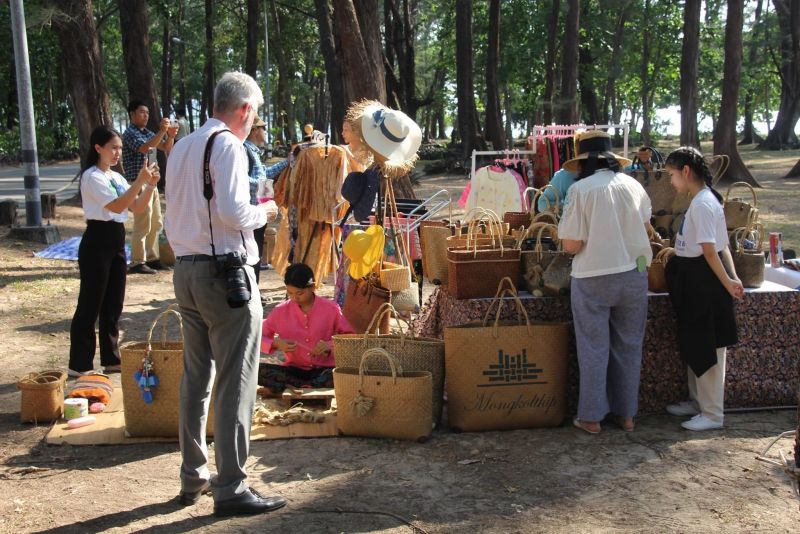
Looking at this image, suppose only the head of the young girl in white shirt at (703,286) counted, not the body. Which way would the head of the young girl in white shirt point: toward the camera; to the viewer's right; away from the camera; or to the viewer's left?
to the viewer's left

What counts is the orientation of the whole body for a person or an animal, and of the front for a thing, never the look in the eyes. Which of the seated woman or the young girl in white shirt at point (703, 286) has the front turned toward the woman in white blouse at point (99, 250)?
the young girl in white shirt

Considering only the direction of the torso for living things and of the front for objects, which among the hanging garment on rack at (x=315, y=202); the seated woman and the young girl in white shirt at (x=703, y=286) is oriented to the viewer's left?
the young girl in white shirt

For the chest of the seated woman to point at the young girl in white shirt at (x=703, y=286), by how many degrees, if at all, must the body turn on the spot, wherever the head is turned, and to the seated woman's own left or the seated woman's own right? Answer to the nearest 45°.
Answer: approximately 90° to the seated woman's own left

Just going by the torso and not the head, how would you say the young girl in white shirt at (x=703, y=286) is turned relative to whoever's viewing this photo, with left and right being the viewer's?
facing to the left of the viewer

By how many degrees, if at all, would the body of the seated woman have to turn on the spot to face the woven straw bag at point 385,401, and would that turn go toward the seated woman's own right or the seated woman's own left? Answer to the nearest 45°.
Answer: approximately 45° to the seated woman's own left

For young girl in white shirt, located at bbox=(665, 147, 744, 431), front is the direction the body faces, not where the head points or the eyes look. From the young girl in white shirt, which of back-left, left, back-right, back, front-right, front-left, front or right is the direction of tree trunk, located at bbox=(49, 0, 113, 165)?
front-right

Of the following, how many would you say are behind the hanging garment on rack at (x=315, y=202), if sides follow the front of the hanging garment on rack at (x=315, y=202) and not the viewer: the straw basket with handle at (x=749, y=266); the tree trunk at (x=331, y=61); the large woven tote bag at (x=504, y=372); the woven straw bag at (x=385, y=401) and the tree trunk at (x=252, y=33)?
2

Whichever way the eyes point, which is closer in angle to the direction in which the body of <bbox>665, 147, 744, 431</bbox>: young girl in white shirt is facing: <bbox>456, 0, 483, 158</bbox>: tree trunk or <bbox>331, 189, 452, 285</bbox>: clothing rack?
the clothing rack

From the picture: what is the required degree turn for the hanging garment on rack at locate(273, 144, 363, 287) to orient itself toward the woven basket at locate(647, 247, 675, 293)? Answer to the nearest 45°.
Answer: approximately 45° to its left

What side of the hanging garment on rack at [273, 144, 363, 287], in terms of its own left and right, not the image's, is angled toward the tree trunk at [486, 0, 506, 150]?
back

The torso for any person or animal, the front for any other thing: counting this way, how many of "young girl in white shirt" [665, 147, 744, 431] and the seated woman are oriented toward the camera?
1

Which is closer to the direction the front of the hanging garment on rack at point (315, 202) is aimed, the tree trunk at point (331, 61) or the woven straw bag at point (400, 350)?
the woven straw bag
